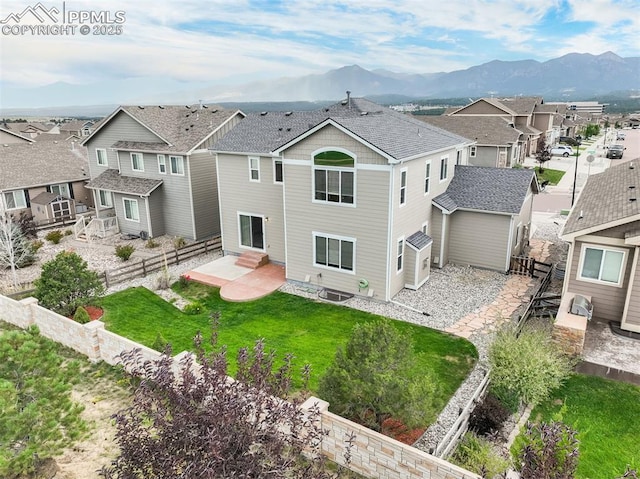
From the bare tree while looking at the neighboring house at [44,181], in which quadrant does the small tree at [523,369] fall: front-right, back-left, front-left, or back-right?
back-right

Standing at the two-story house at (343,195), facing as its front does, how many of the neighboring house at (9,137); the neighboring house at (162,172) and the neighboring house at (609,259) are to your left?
2

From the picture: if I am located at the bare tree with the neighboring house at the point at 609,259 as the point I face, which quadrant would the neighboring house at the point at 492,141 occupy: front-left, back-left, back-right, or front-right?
front-left

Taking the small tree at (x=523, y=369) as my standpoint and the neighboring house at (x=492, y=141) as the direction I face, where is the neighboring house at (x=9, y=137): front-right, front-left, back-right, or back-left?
front-left

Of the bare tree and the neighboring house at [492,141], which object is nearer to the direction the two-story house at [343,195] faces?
the neighboring house

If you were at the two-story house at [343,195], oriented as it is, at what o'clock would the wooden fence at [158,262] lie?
The wooden fence is roughly at 8 o'clock from the two-story house.

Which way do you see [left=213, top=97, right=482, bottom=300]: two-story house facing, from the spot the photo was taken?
facing away from the viewer and to the right of the viewer

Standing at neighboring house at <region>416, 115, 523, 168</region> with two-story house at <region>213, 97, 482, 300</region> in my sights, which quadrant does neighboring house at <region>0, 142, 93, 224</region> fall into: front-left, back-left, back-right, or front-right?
front-right

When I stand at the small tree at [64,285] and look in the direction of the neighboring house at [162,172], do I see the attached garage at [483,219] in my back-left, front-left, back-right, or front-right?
front-right

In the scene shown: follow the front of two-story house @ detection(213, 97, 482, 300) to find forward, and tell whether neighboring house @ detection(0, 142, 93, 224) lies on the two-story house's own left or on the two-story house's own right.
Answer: on the two-story house's own left

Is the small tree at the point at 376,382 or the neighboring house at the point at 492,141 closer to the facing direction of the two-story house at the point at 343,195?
the neighboring house

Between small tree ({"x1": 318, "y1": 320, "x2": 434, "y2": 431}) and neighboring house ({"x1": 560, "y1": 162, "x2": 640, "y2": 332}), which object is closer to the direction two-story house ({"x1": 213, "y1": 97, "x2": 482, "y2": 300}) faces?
the neighboring house

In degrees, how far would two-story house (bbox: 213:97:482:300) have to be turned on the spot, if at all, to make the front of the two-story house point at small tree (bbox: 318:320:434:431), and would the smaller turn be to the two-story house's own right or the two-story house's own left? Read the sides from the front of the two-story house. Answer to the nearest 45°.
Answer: approximately 135° to the two-story house's own right

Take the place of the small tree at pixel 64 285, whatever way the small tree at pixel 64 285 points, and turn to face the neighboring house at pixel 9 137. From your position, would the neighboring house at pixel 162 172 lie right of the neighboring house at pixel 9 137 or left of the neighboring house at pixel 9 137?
right
